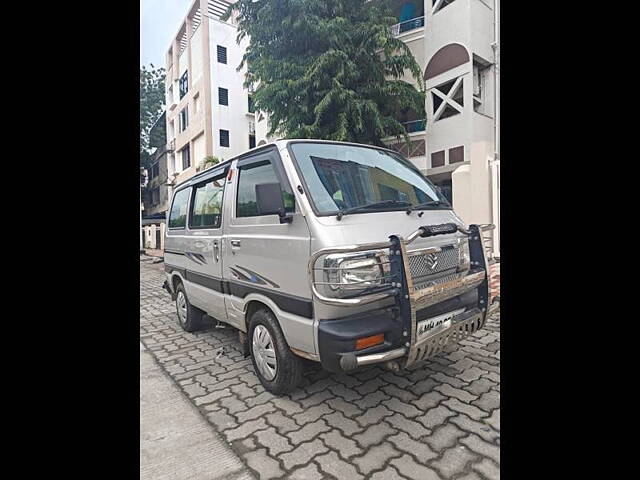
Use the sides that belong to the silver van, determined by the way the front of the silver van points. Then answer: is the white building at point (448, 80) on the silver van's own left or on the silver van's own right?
on the silver van's own left

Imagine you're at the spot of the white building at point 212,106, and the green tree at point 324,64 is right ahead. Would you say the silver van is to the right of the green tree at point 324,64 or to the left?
right

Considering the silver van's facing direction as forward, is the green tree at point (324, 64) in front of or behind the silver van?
behind

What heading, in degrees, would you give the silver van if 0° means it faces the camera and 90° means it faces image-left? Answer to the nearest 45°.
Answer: approximately 315°

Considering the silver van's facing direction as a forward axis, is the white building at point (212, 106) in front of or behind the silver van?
behind

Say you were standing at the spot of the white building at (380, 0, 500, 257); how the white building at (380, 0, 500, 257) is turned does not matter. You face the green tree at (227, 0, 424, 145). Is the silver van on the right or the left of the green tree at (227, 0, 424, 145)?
left
